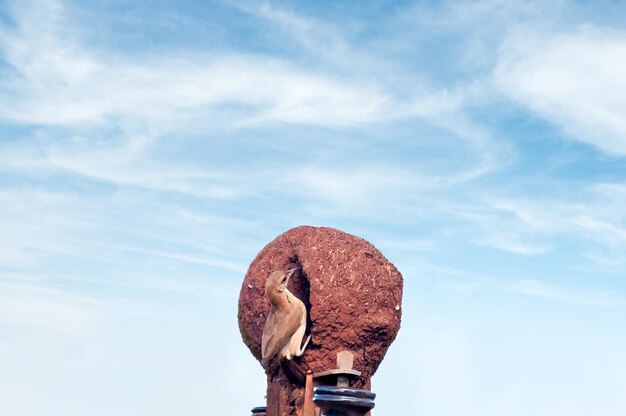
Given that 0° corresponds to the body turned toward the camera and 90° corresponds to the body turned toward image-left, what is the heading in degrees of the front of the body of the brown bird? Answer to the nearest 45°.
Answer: approximately 270°
